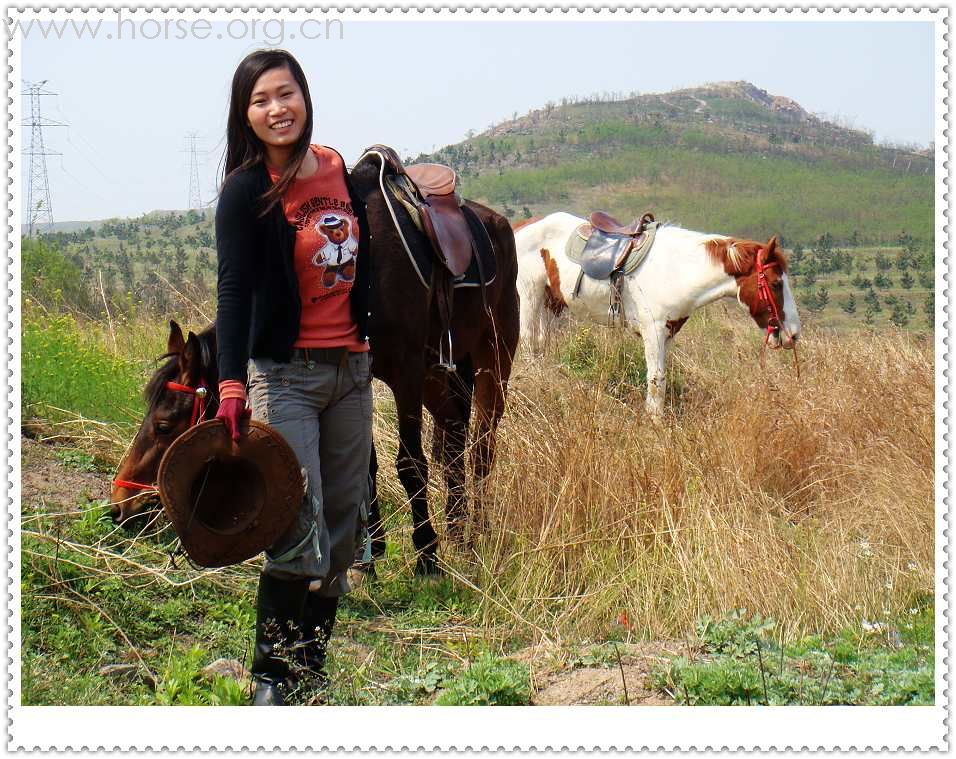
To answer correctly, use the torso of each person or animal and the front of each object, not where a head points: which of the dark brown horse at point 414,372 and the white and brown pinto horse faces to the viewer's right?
the white and brown pinto horse

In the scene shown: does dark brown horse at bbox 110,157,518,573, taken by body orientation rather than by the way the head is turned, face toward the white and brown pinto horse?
no

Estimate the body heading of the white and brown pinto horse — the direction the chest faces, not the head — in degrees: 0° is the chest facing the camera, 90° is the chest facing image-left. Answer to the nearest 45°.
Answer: approximately 270°

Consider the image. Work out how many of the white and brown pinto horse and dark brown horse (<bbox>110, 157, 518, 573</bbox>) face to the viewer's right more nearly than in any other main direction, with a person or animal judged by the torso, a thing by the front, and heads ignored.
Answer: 1

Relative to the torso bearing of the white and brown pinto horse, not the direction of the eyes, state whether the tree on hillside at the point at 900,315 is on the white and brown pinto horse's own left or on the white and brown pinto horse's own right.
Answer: on the white and brown pinto horse's own left

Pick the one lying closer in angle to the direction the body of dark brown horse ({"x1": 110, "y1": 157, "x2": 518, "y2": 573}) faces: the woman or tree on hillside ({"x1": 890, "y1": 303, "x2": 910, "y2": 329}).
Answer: the woman

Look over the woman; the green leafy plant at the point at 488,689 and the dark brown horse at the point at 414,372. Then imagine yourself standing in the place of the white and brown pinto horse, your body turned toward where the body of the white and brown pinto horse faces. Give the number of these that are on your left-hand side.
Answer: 0

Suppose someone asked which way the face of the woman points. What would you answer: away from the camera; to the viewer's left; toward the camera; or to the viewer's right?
toward the camera

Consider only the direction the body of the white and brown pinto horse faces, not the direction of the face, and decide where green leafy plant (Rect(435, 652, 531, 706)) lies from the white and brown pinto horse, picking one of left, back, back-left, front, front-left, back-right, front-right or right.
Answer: right

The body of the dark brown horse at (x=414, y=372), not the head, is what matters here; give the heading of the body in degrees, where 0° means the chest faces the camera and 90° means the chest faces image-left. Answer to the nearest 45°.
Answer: approximately 45°

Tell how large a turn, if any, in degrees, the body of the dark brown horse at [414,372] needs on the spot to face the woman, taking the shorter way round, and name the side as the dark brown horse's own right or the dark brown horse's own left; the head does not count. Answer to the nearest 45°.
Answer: approximately 45° to the dark brown horse's own left

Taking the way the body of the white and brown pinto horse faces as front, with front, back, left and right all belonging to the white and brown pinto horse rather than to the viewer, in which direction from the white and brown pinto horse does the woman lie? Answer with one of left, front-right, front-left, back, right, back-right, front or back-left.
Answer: right
